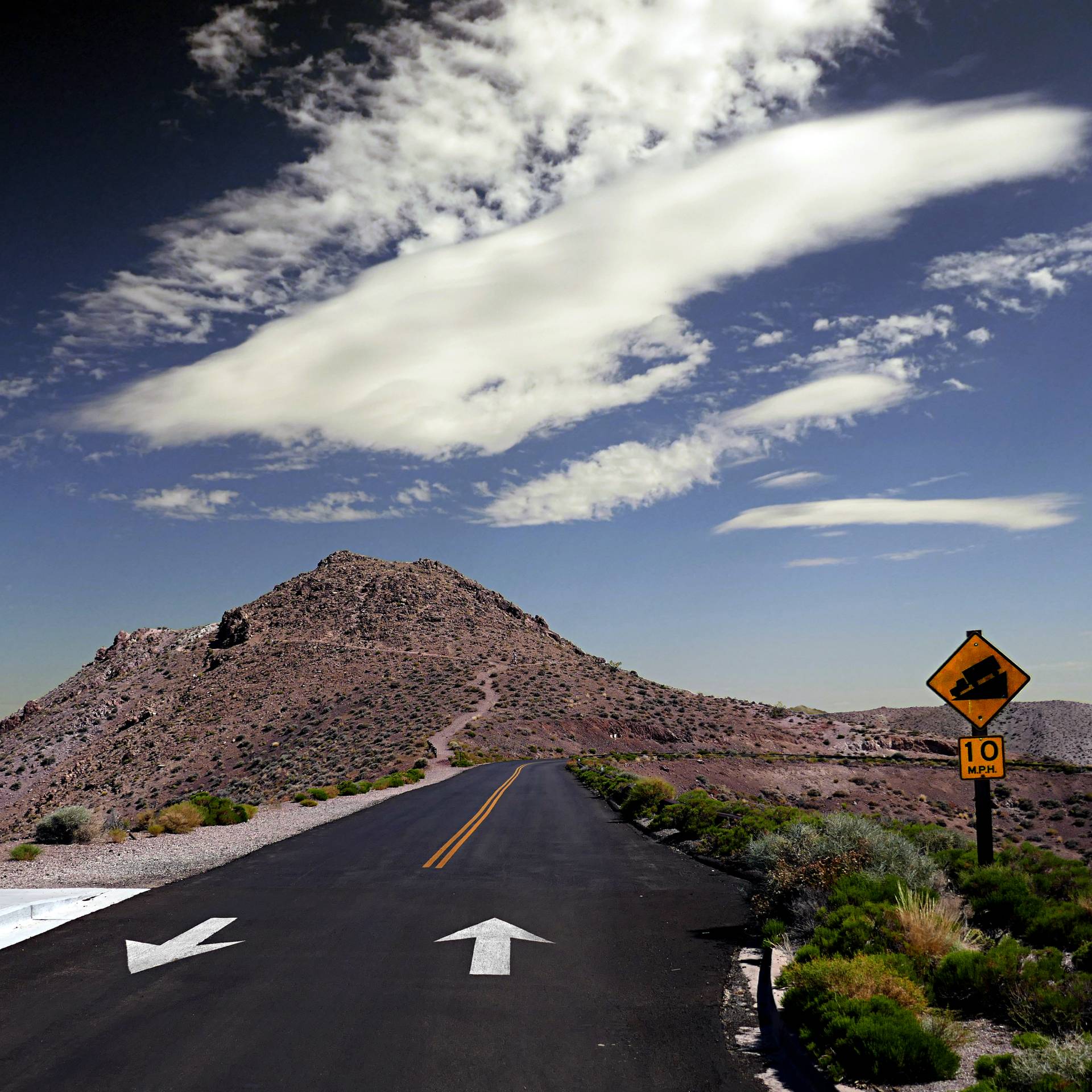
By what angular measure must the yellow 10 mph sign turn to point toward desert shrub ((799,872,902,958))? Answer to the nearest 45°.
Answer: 0° — it already faces it

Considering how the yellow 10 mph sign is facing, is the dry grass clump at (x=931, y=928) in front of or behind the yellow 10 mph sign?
in front

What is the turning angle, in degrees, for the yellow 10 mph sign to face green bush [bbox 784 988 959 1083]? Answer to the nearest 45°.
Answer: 0° — it already faces it

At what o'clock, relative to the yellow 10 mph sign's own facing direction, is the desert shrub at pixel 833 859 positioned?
The desert shrub is roughly at 2 o'clock from the yellow 10 mph sign.

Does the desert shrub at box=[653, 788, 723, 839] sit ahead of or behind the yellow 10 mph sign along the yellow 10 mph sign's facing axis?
behind

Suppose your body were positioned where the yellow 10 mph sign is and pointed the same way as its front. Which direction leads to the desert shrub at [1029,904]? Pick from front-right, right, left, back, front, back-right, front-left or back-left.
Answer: front

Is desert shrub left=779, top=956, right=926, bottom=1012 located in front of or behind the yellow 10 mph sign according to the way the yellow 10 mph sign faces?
in front

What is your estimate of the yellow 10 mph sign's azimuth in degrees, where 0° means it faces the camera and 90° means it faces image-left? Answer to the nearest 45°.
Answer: approximately 0°

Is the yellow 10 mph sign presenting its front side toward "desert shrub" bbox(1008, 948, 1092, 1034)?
yes

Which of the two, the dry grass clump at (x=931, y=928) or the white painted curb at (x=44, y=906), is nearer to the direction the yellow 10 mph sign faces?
the dry grass clump
